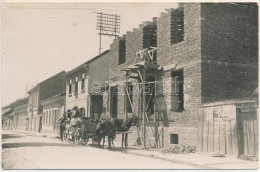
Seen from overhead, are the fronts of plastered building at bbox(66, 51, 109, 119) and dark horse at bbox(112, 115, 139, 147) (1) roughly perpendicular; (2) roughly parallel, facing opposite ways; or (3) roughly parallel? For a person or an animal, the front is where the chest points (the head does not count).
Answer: roughly perpendicular

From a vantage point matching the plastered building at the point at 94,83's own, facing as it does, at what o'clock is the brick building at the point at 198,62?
the brick building at the point at 198,62 is roughly at 10 o'clock from the plastered building at the point at 94,83.

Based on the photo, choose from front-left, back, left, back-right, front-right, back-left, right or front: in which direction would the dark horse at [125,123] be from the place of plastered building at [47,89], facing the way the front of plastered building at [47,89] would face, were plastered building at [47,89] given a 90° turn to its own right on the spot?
back-left

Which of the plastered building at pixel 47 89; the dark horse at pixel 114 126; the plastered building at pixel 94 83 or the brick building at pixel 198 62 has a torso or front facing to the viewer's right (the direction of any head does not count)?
the dark horse

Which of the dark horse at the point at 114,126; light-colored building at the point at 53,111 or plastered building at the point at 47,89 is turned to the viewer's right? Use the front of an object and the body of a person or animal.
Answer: the dark horse

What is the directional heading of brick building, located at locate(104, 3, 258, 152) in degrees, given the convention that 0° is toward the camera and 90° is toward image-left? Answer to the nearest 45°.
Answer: approximately 45°

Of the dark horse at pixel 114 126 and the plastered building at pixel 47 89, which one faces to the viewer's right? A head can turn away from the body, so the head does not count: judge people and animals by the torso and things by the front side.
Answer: the dark horse

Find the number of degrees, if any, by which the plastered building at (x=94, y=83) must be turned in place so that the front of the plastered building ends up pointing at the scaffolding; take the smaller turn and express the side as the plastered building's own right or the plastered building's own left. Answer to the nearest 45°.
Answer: approximately 45° to the plastered building's own left

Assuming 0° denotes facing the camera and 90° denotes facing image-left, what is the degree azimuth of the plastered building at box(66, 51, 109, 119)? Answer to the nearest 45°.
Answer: approximately 45°

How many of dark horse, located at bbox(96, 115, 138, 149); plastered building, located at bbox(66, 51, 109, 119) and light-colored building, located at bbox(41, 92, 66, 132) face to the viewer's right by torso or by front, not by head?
1

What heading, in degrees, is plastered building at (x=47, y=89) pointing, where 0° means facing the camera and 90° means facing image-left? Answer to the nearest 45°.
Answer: approximately 45°

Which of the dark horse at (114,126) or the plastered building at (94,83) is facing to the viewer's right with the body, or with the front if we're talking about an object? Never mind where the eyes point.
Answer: the dark horse

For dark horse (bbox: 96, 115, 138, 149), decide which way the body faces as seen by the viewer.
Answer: to the viewer's right

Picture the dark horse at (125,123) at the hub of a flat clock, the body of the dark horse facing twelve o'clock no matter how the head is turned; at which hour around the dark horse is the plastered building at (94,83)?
The plastered building is roughly at 7 o'clock from the dark horse.
